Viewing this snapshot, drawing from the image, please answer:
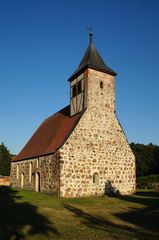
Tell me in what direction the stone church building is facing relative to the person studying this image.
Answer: facing the viewer and to the right of the viewer
